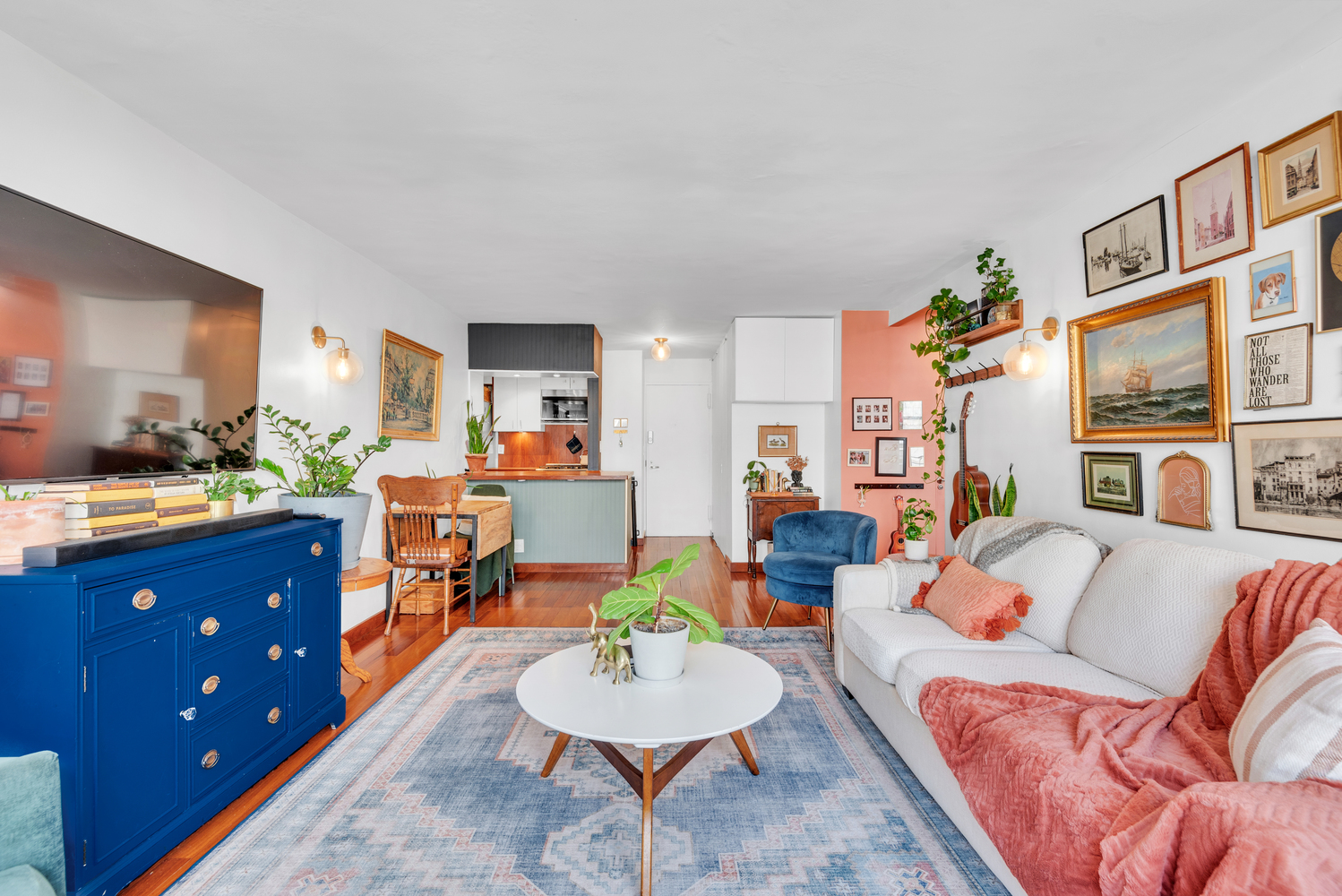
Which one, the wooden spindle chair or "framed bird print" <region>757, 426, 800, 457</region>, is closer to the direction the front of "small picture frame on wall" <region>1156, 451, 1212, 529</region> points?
the wooden spindle chair

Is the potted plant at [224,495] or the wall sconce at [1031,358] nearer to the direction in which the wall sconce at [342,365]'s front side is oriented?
the wall sconce

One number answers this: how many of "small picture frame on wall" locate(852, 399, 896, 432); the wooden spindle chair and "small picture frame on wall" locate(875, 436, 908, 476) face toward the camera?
2

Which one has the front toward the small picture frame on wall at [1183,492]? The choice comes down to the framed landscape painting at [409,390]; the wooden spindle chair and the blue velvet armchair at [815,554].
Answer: the framed landscape painting

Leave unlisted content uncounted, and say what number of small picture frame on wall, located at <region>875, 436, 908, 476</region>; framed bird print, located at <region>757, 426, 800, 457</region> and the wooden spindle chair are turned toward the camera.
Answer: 2

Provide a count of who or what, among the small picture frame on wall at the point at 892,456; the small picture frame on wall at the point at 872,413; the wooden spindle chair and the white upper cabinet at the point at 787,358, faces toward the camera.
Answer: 3

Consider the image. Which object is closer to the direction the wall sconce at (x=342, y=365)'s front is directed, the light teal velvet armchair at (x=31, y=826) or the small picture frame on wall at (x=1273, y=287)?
the small picture frame on wall

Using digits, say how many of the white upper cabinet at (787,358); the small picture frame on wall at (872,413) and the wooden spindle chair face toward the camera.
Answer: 2

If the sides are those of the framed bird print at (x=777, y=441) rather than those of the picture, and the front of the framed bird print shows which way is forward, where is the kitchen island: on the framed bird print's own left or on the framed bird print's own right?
on the framed bird print's own right

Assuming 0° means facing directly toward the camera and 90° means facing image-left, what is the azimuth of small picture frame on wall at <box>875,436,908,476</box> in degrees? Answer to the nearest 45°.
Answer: approximately 0°

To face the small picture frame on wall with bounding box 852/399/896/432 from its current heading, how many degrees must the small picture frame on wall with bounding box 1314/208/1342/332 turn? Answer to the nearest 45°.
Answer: approximately 90° to its right

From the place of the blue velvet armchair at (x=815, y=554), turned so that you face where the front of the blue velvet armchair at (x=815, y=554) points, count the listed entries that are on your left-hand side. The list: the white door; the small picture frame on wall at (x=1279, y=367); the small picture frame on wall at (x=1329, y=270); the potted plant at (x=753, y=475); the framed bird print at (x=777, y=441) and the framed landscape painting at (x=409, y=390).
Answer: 2

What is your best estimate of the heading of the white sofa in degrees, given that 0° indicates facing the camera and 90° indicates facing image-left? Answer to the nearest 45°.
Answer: approximately 45°

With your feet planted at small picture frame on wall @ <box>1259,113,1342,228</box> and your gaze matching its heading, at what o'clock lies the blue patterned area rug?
The blue patterned area rug is roughly at 12 o'clock from the small picture frame on wall.
